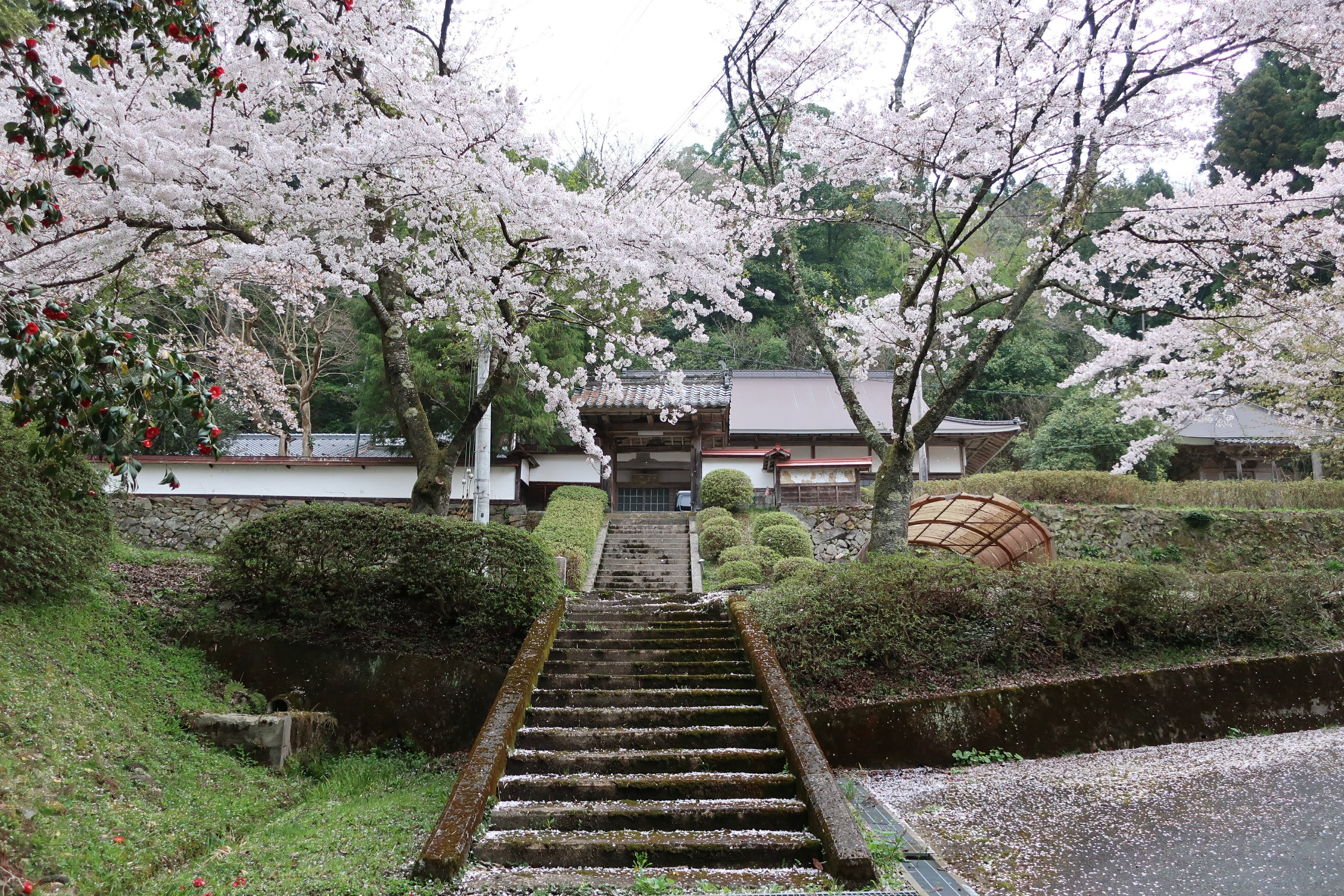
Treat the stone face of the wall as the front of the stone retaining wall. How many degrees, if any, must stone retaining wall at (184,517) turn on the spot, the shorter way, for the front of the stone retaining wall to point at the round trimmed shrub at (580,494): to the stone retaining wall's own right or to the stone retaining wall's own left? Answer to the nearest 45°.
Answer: approximately 90° to the stone retaining wall's own left

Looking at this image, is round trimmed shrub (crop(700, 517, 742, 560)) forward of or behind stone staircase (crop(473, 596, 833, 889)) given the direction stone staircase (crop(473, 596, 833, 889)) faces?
behind

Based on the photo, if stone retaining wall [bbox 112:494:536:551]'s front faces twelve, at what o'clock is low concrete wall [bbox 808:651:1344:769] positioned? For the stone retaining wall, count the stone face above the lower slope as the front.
The low concrete wall is roughly at 11 o'clock from the stone retaining wall.

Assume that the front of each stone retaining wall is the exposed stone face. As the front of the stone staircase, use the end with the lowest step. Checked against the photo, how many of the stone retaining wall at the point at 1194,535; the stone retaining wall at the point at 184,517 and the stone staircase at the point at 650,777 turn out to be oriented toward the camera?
3

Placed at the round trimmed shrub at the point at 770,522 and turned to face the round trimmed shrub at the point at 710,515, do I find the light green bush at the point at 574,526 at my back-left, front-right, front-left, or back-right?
front-left

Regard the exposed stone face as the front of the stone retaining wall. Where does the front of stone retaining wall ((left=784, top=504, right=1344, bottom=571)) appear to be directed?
toward the camera

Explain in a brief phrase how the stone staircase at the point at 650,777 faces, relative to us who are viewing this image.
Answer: facing the viewer

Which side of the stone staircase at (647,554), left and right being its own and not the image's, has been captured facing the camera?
front

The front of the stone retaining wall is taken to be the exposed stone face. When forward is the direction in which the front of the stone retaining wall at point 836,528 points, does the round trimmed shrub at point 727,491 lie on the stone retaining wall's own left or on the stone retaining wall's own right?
on the stone retaining wall's own right

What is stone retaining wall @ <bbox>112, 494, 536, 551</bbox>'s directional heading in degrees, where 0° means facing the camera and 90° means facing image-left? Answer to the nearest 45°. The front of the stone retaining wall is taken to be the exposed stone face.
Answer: approximately 0°

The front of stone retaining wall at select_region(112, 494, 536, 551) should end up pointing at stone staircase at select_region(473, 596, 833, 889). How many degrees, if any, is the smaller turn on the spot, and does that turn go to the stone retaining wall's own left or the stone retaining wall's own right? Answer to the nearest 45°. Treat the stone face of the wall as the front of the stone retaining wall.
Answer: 0° — it already faces it
